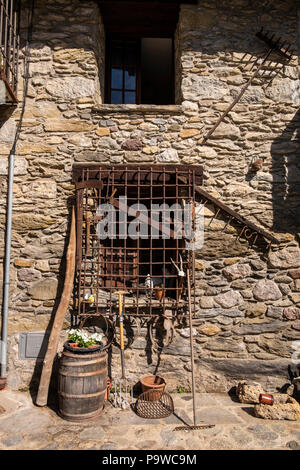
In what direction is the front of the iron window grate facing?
toward the camera

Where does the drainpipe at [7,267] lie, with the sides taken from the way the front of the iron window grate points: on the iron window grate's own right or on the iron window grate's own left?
on the iron window grate's own right

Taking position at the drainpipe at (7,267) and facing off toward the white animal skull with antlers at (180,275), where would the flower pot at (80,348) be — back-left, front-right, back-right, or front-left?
front-right

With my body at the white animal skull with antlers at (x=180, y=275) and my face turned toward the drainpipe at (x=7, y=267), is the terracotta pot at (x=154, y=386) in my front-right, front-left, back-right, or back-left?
front-left
